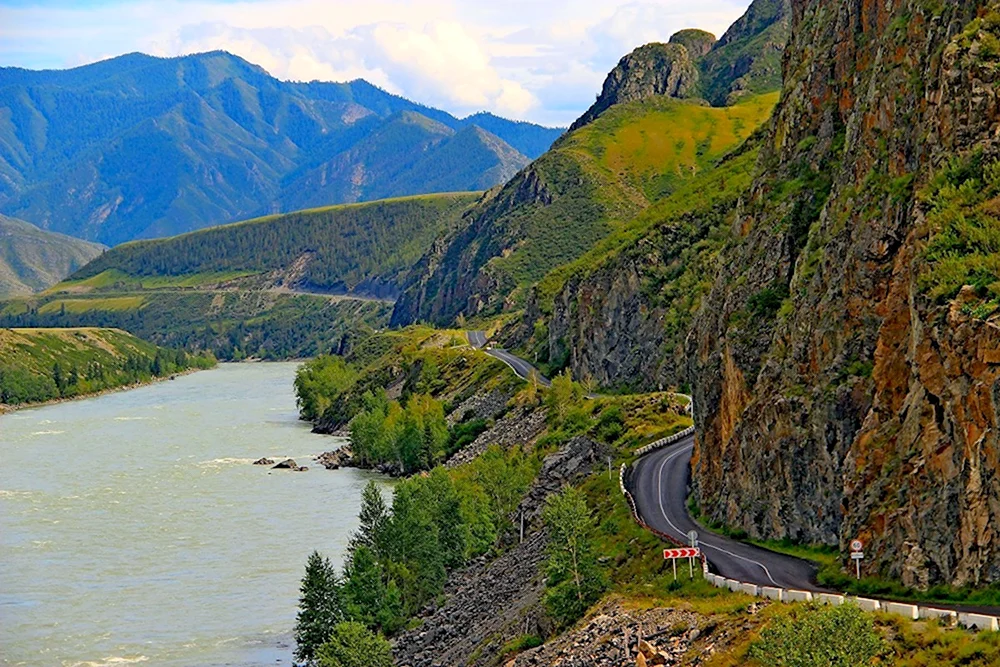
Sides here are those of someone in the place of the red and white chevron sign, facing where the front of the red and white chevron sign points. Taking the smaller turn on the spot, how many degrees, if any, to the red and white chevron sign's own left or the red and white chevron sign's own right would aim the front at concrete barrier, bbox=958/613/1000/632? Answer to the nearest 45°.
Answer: approximately 45° to the red and white chevron sign's own left

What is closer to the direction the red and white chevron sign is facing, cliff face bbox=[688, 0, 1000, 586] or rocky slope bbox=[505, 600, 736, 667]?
the rocky slope

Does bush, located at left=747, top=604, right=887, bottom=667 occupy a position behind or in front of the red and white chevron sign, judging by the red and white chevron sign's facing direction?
in front

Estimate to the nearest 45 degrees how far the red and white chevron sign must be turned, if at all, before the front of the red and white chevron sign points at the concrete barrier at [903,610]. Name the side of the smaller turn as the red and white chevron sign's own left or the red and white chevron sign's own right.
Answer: approximately 45° to the red and white chevron sign's own left

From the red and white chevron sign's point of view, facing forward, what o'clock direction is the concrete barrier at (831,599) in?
The concrete barrier is roughly at 11 o'clock from the red and white chevron sign.

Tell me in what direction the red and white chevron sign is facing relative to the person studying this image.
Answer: facing the viewer

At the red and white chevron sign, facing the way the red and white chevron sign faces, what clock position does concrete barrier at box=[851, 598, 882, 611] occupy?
The concrete barrier is roughly at 11 o'clock from the red and white chevron sign.

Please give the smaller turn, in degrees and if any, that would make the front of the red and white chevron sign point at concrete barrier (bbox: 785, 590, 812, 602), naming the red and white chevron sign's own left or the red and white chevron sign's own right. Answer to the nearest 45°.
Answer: approximately 45° to the red and white chevron sign's own left

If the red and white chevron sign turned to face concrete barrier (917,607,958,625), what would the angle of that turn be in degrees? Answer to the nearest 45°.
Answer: approximately 45° to its left
